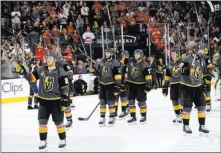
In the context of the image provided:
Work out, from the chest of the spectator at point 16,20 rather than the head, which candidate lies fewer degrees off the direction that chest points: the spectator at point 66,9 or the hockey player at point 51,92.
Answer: the hockey player

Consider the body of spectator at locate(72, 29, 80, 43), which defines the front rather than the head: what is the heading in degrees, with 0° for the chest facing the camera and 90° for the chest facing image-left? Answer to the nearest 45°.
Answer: approximately 0°

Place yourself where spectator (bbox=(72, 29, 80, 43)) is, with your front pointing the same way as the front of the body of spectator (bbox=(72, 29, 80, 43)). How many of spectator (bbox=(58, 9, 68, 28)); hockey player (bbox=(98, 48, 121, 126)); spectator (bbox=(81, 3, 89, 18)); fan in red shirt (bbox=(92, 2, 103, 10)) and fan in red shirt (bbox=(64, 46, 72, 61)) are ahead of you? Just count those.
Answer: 2
